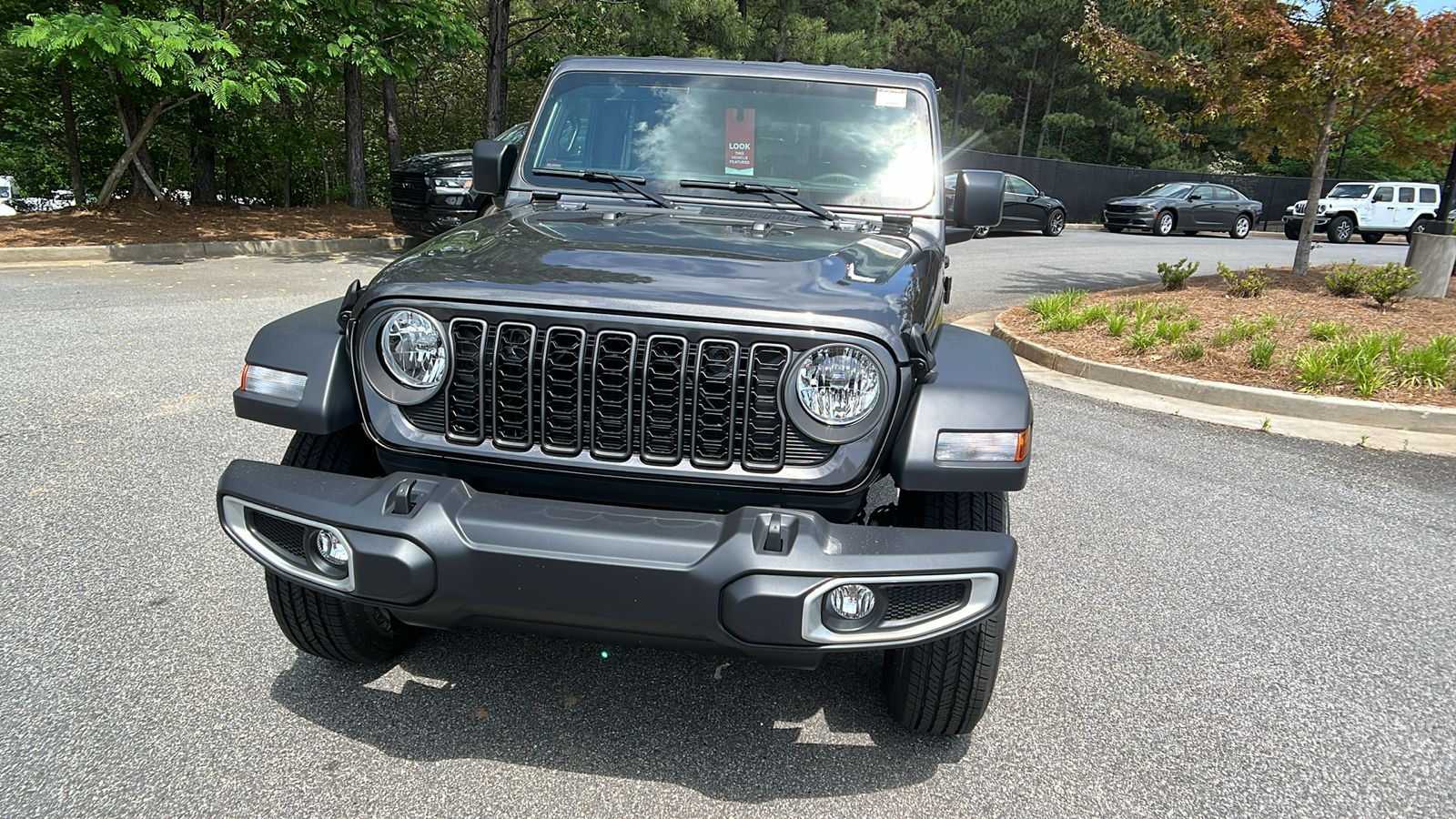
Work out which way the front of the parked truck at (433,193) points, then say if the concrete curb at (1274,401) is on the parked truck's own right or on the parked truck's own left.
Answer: on the parked truck's own left

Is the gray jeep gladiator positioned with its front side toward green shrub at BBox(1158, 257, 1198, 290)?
no

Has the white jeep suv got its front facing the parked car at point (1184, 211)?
yes

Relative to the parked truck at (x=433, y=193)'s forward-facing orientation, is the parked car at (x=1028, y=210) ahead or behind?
behind

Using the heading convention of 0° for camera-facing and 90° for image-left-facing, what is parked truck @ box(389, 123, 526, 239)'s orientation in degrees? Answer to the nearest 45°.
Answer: approximately 45°

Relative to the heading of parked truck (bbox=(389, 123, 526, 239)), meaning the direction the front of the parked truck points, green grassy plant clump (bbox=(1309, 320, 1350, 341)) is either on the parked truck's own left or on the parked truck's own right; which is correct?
on the parked truck's own left

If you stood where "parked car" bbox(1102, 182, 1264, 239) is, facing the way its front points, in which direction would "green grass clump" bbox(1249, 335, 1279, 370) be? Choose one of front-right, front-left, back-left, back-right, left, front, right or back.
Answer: front-left

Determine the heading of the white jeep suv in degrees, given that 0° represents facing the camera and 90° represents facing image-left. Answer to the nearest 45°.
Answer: approximately 45°

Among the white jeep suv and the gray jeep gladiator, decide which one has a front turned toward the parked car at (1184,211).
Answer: the white jeep suv

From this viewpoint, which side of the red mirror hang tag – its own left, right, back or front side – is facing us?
front

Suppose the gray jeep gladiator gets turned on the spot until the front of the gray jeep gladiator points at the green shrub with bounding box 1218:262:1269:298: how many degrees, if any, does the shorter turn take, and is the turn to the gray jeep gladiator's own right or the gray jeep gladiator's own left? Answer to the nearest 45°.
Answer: approximately 135° to the gray jeep gladiator's own left

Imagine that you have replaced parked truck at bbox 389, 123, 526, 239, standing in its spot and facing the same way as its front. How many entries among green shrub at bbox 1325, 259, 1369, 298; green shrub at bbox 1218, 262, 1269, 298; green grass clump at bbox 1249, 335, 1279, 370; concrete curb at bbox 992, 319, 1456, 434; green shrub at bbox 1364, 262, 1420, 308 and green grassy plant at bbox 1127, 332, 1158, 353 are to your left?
6

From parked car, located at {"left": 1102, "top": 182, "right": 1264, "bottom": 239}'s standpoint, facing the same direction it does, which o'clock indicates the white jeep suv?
The white jeep suv is roughly at 6 o'clock from the parked car.

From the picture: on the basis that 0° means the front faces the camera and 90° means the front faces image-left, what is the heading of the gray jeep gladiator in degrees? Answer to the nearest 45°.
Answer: approximately 0°

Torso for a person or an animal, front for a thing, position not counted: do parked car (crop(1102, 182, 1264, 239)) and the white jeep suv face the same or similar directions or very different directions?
same or similar directions

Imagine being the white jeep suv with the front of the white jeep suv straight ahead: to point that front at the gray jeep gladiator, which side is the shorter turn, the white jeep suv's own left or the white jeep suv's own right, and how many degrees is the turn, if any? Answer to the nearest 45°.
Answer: approximately 45° to the white jeep suv's own left

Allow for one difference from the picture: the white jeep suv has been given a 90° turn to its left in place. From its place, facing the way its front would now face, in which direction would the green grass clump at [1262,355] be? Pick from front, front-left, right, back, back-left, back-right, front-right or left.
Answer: front-right

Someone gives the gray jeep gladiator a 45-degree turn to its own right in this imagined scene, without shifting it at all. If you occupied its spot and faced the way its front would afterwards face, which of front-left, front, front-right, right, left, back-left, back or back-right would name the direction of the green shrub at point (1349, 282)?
back

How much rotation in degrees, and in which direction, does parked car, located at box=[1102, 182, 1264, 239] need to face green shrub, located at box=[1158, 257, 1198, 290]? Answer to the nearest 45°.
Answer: approximately 45° to its left
